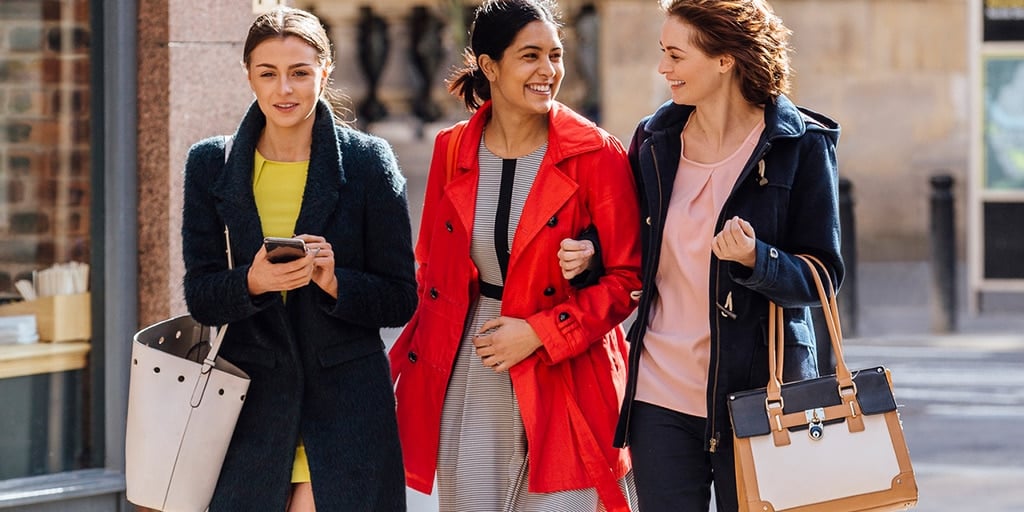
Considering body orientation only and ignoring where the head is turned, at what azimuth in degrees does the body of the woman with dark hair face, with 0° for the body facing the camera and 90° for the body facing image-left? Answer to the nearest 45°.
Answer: approximately 0°

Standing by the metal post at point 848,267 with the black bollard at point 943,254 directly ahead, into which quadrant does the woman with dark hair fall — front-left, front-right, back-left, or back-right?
back-right
